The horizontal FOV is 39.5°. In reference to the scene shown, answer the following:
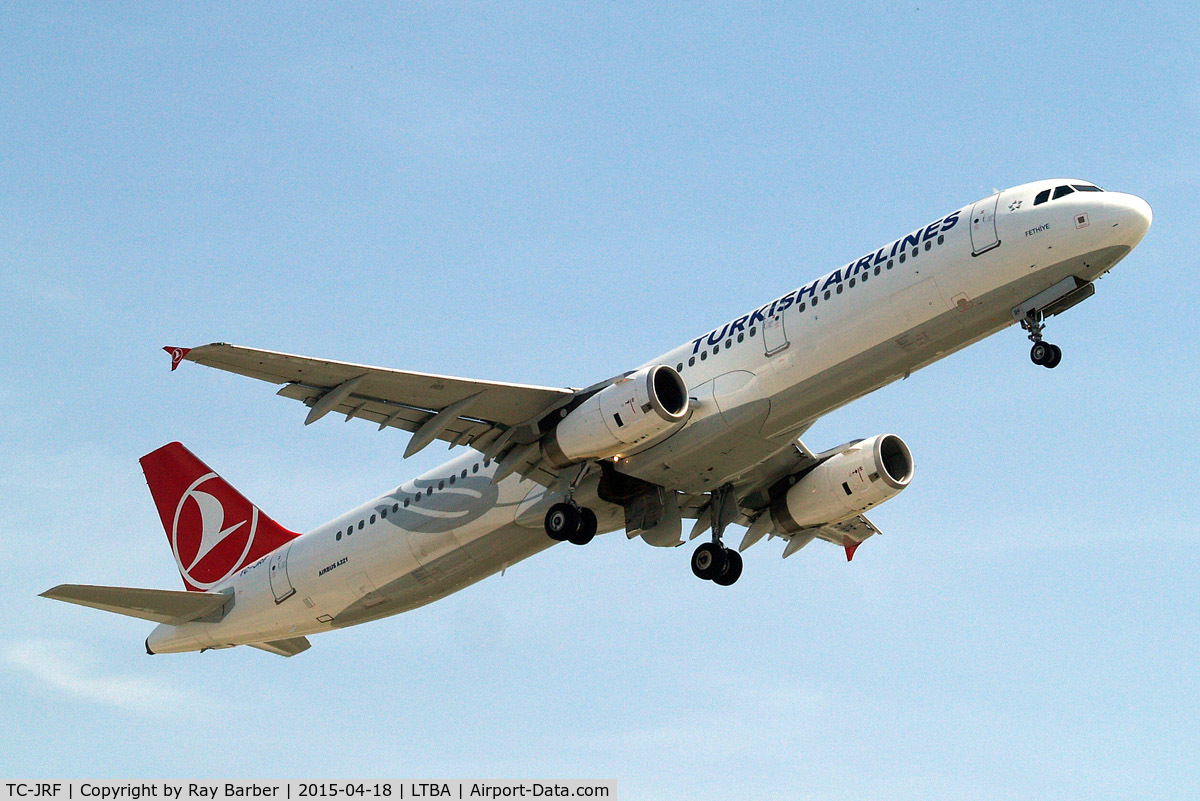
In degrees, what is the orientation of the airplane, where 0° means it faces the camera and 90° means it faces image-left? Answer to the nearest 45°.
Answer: approximately 315°
